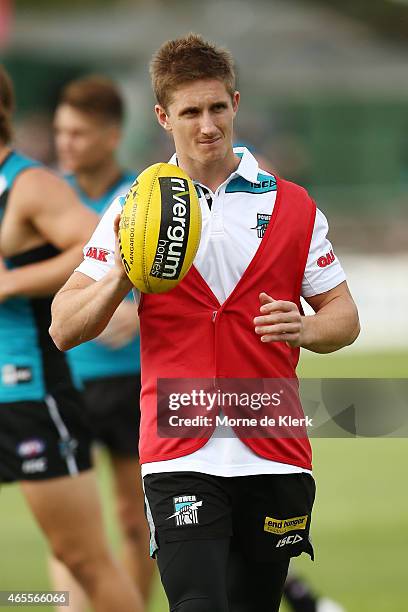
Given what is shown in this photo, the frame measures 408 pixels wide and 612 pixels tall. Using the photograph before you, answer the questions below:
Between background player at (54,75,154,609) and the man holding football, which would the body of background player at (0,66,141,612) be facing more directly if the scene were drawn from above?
the man holding football

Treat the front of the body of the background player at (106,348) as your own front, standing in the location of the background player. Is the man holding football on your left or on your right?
on your left

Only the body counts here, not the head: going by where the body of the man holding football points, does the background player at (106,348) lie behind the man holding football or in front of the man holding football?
behind
